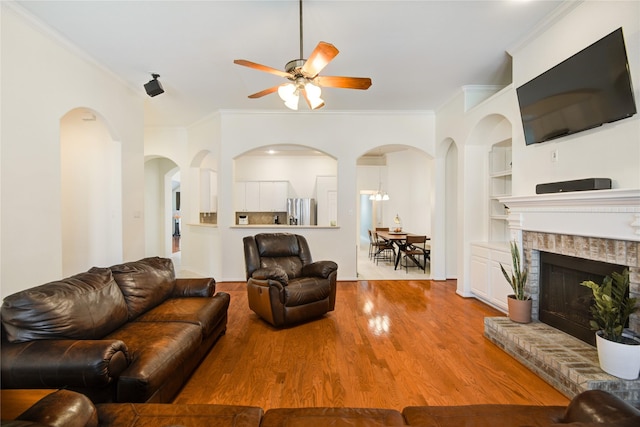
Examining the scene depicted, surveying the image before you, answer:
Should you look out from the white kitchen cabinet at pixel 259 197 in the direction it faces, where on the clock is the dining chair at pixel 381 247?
The dining chair is roughly at 10 o'clock from the white kitchen cabinet.

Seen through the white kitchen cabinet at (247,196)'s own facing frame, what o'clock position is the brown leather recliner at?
The brown leather recliner is roughly at 12 o'clock from the white kitchen cabinet.

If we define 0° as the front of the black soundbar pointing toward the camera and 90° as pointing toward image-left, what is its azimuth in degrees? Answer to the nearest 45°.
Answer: approximately 45°

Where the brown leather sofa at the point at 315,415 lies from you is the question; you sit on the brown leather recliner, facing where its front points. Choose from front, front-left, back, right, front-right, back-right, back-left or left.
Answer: front-right

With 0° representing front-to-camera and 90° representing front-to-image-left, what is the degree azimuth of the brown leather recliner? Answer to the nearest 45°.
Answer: approximately 315°

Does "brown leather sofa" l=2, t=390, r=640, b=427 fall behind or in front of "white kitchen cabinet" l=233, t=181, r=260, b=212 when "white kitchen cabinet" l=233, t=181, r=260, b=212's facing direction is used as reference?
in front

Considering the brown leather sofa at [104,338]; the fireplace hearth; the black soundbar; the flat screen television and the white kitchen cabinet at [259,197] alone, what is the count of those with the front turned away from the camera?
0

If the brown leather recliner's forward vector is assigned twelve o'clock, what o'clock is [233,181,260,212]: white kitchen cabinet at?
The white kitchen cabinet is roughly at 7 o'clock from the brown leather recliner.

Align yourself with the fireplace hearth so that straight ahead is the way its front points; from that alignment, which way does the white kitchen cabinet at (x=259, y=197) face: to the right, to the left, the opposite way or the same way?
to the left

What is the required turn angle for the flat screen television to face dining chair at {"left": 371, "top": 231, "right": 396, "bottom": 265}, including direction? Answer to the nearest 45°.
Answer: approximately 90° to its right

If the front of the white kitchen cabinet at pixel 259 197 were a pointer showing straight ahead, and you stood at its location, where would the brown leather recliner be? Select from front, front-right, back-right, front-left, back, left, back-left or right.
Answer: front

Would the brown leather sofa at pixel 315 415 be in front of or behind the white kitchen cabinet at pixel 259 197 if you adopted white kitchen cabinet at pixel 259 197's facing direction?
in front

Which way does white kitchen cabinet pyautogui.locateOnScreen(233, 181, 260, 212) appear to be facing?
toward the camera

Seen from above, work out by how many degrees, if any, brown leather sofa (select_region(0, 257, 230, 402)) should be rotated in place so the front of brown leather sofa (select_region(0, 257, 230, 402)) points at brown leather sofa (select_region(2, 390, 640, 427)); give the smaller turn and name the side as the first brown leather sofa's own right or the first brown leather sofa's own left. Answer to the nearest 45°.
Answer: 0° — it already faces it

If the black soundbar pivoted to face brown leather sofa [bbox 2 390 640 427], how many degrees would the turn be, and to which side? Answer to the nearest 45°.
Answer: approximately 45° to its left

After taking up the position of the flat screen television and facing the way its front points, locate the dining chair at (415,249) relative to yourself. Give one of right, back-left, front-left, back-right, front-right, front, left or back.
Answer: right

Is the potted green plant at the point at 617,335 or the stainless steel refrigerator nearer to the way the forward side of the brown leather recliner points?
the potted green plant

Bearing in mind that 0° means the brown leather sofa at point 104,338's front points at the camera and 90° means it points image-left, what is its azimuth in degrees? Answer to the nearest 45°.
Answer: approximately 315°

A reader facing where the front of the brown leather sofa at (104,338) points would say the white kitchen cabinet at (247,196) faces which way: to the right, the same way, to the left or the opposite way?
to the right

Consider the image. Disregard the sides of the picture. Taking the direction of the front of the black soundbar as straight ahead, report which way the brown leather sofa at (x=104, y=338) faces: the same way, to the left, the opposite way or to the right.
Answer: the opposite way

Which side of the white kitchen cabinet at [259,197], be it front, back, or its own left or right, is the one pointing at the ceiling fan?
front

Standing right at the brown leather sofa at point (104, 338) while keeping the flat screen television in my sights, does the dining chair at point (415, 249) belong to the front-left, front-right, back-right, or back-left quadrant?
front-left
